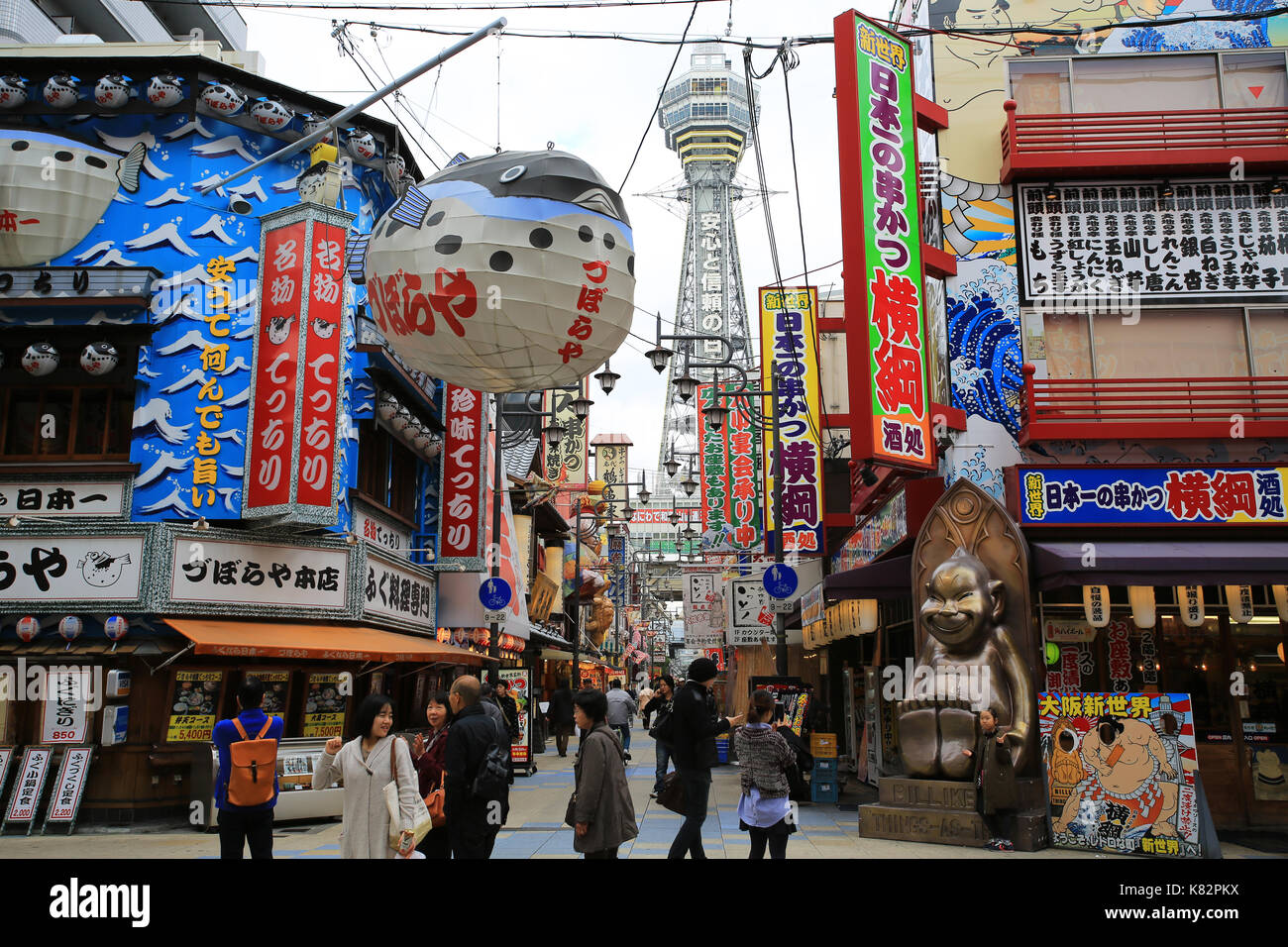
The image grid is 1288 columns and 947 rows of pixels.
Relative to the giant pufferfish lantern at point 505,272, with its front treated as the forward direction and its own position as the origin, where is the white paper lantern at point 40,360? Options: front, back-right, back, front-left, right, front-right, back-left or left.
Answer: back

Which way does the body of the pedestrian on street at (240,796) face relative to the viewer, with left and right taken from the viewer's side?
facing away from the viewer

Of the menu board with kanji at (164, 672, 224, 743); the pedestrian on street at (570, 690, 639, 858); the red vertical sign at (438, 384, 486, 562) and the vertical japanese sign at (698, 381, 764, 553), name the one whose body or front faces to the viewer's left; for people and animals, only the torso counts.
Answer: the pedestrian on street

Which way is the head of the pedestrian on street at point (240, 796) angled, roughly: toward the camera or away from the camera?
away from the camera

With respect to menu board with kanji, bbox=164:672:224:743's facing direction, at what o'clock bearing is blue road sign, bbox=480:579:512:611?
The blue road sign is roughly at 8 o'clock from the menu board with kanji.

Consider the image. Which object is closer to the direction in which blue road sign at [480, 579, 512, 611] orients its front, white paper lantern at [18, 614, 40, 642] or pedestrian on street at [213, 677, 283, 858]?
the pedestrian on street

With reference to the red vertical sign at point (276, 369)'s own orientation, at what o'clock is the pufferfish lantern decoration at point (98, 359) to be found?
The pufferfish lantern decoration is roughly at 2 o'clock from the red vertical sign.

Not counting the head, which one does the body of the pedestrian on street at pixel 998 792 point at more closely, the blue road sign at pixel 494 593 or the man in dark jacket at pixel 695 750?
the man in dark jacket

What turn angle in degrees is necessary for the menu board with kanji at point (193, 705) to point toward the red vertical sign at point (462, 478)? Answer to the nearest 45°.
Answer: approximately 135° to its left
